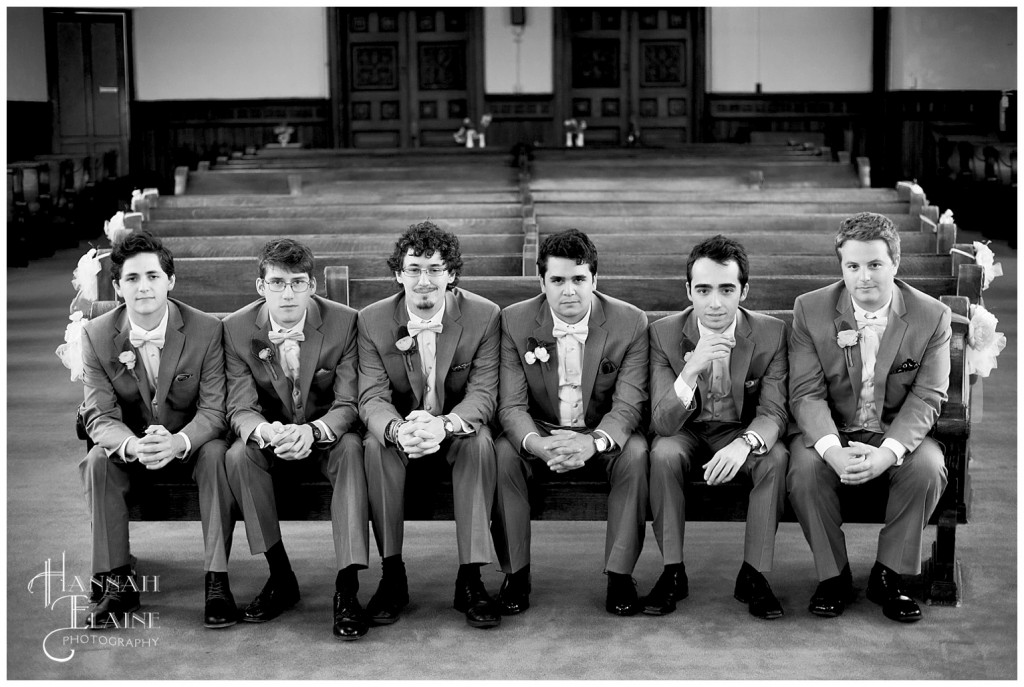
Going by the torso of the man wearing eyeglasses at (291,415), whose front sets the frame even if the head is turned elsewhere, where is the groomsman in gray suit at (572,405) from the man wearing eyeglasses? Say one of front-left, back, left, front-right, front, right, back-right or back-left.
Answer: left

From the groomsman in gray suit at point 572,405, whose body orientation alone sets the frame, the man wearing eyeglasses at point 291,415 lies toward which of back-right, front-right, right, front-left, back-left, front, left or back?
right

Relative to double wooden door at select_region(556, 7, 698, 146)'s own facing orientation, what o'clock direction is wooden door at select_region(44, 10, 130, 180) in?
The wooden door is roughly at 3 o'clock from the double wooden door.

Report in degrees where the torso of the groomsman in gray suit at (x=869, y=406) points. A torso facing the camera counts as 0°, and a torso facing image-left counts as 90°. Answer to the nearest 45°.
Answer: approximately 0°

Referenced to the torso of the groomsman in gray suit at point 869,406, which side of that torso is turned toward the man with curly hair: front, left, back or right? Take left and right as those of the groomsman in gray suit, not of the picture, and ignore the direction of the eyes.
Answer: right

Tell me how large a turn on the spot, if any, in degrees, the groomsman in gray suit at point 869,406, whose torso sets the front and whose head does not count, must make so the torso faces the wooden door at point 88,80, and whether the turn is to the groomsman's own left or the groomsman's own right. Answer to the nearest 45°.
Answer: approximately 135° to the groomsman's own right

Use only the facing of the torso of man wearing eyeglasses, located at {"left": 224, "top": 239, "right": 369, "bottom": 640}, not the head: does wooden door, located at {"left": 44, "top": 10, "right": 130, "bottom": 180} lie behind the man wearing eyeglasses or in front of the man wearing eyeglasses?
behind

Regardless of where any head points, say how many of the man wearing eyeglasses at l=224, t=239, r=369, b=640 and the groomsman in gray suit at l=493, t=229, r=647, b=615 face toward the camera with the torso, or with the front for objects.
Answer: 2
